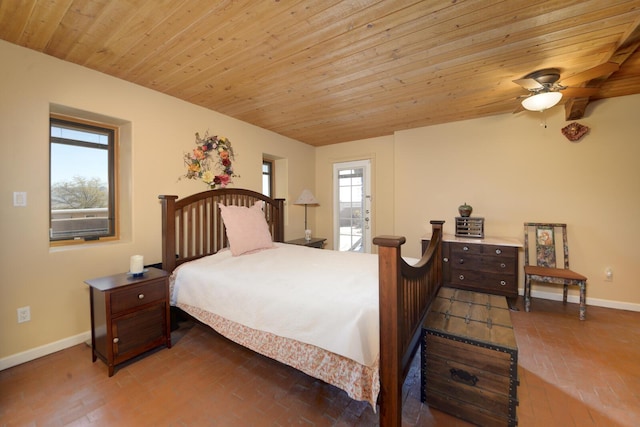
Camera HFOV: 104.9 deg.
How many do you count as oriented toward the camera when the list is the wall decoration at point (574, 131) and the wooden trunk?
1

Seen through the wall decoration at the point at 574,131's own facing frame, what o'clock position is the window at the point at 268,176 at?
The window is roughly at 2 o'clock from the wall decoration.

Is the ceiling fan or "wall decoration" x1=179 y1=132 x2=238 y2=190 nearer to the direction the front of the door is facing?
the wall decoration

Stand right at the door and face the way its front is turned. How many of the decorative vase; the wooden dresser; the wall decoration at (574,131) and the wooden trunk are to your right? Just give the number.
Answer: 0

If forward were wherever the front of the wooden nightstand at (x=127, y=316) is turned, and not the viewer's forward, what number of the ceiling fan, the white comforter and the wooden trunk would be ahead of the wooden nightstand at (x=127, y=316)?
3

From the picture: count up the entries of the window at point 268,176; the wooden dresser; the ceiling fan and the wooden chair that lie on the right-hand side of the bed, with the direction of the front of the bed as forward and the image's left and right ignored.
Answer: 0

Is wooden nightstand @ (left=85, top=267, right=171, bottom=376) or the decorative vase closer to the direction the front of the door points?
the wooden nightstand

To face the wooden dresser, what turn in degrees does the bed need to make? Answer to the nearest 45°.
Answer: approximately 90° to its left

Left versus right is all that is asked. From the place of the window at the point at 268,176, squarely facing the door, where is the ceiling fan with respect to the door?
right

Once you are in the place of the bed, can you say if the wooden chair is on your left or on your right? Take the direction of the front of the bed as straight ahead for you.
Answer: on your left

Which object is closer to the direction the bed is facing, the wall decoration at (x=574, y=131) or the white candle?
the wall decoration

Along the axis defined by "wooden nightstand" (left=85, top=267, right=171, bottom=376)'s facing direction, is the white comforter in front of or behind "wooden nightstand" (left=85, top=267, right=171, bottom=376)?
in front

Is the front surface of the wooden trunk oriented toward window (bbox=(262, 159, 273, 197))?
no
